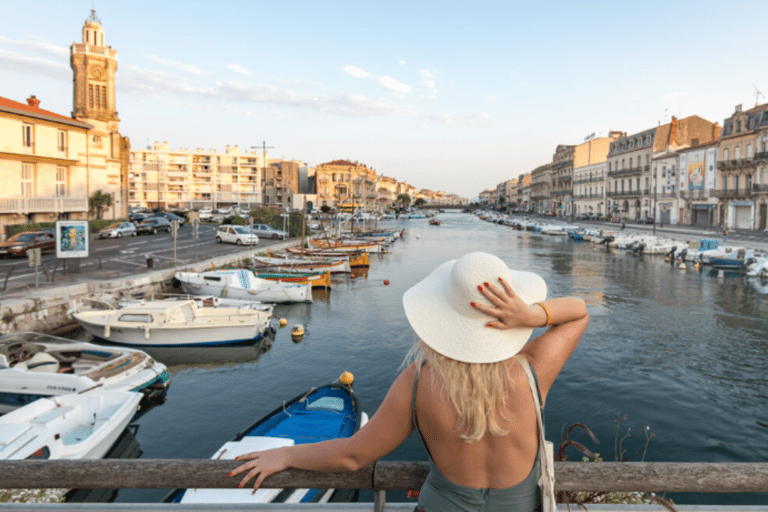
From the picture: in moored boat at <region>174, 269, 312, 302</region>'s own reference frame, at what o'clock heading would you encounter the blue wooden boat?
The blue wooden boat is roughly at 9 o'clock from the moored boat.

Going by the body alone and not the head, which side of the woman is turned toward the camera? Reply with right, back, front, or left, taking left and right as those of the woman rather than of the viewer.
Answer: back

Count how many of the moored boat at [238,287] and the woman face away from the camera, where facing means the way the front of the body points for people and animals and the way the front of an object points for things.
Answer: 1

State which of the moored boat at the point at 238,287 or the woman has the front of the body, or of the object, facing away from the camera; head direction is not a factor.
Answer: the woman

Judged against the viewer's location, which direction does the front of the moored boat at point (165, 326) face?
facing to the left of the viewer

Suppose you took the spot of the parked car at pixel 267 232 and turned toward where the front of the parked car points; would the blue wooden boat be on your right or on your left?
on your right

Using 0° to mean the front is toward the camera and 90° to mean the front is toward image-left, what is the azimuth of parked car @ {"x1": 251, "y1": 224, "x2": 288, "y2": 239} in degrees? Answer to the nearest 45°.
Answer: approximately 270°

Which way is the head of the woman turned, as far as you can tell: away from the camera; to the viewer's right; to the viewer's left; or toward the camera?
away from the camera

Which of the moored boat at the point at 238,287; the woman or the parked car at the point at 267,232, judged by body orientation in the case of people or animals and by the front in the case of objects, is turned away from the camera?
the woman
